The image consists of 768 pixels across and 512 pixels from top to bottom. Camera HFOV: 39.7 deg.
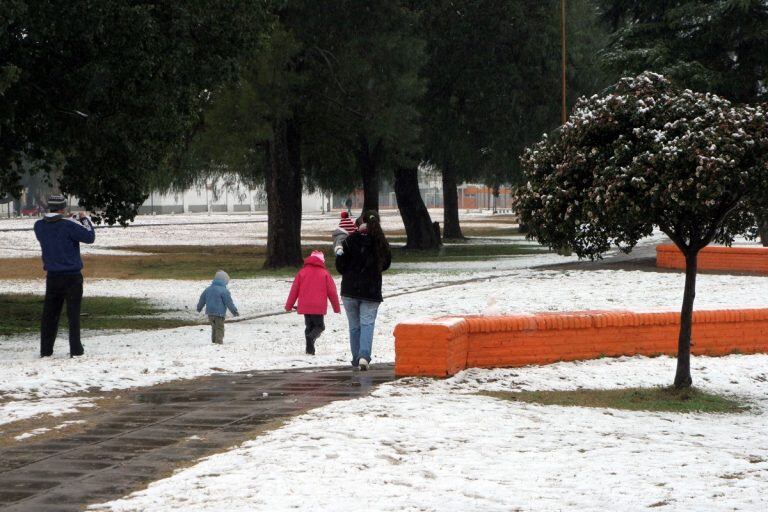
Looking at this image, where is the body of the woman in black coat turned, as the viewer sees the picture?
away from the camera

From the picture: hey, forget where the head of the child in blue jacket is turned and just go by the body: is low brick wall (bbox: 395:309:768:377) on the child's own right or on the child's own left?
on the child's own right

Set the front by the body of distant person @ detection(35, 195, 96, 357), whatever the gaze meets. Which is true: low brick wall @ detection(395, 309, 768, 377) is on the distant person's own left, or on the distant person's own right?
on the distant person's own right

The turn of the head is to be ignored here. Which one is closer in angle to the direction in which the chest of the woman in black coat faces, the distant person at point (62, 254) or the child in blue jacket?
the child in blue jacket

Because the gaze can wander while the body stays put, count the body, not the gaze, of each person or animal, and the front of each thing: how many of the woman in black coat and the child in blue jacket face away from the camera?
2

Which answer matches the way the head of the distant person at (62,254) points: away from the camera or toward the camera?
away from the camera

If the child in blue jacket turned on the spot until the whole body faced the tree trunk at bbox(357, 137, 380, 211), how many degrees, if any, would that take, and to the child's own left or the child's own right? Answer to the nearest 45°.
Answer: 0° — they already face it

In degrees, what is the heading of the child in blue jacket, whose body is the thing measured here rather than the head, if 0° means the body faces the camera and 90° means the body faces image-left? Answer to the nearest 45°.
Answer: approximately 180°

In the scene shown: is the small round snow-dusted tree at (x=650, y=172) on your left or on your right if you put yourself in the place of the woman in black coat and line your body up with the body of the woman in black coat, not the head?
on your right

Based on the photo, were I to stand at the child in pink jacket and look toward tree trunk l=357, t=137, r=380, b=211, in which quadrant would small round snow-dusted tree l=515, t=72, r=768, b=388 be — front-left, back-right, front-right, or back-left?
back-right
